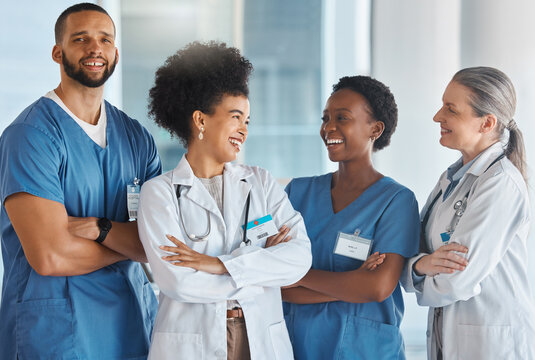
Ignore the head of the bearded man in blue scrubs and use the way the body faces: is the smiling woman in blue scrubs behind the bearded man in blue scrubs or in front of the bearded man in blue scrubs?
in front

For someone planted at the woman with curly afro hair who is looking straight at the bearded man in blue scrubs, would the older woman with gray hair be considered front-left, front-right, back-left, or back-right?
back-right

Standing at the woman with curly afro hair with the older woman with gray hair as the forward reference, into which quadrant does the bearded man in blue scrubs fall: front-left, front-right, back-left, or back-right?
back-left

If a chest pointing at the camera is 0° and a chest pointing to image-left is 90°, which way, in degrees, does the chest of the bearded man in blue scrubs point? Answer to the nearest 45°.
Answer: approximately 315°

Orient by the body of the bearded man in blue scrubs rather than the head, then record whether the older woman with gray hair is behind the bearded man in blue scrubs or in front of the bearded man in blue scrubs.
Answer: in front

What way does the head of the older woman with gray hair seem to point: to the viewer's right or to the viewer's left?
to the viewer's left

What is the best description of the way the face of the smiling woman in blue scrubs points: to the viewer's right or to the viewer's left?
to the viewer's left
